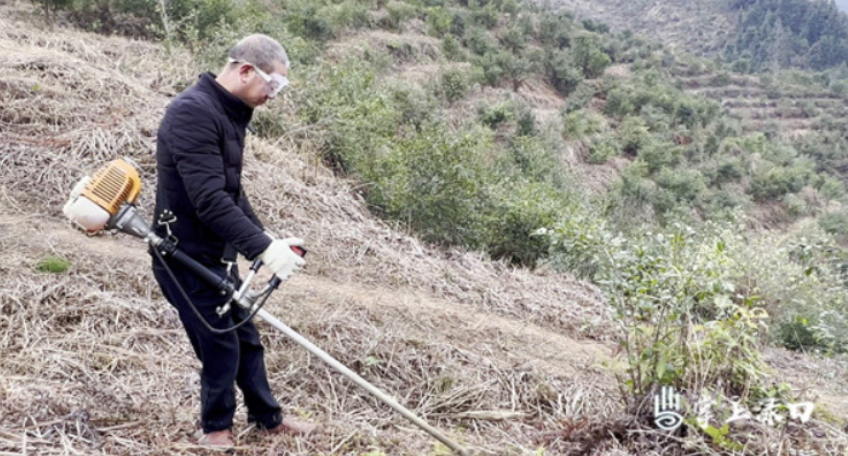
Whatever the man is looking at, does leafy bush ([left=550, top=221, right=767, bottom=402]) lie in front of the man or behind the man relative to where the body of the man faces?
in front

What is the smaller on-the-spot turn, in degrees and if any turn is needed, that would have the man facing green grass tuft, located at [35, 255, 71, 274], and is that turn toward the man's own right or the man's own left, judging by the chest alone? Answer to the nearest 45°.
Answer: approximately 135° to the man's own left

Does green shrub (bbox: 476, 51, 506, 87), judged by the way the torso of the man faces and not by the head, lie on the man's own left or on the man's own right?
on the man's own left

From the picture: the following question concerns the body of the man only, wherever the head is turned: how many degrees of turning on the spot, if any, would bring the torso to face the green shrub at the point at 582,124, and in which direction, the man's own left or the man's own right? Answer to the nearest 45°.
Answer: approximately 45° to the man's own left

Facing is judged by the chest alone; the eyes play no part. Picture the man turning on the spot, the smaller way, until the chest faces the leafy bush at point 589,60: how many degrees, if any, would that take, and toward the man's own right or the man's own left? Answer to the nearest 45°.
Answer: approximately 45° to the man's own left

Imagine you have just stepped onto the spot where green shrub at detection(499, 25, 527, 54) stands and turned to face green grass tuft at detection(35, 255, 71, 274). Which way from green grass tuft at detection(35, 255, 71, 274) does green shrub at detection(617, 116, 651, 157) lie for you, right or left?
left

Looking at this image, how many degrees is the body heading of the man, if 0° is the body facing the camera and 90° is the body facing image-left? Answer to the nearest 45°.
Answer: approximately 270°

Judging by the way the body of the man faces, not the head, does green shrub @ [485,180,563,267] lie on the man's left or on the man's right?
on the man's left

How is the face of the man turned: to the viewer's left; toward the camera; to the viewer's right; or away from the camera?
to the viewer's right

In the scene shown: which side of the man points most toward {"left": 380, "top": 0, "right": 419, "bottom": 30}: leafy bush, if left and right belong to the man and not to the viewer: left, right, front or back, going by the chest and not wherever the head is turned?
left

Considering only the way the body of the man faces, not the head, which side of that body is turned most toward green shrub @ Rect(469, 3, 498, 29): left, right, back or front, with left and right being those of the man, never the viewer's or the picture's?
left
